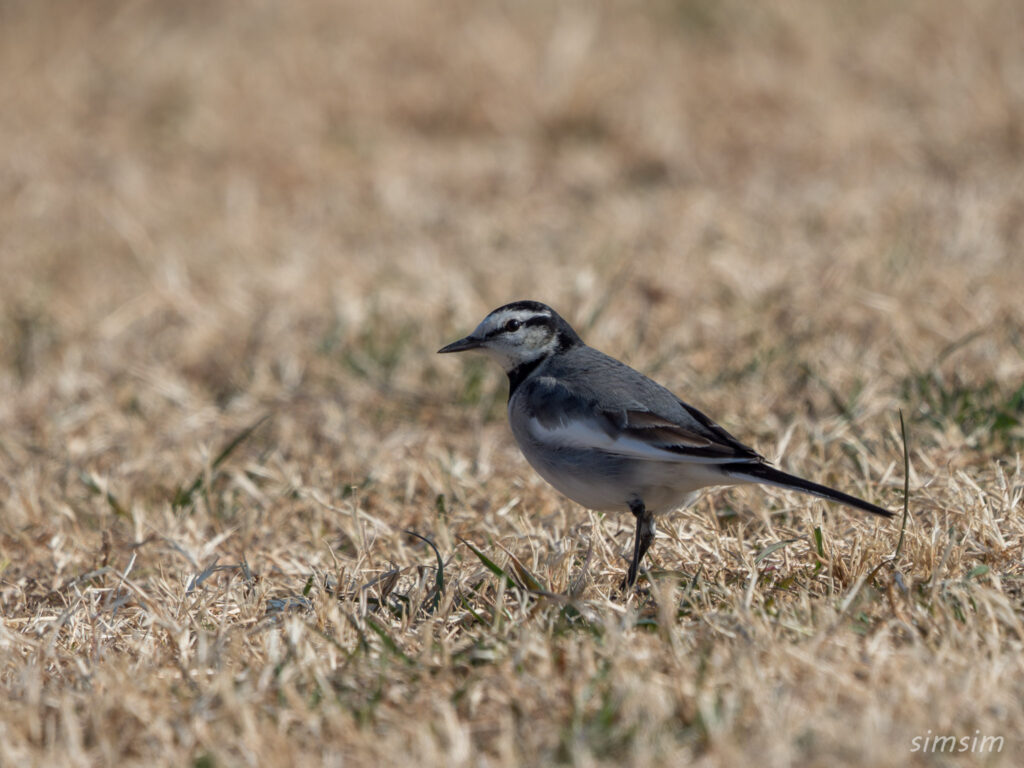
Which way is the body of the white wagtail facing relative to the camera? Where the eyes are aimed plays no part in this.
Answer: to the viewer's left
